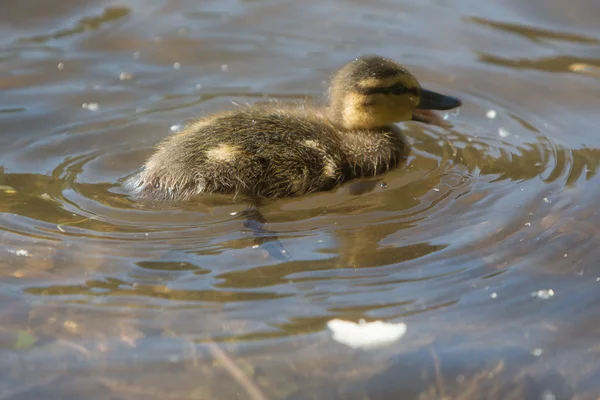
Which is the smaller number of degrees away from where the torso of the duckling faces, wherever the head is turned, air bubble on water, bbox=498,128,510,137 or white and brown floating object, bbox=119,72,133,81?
the air bubble on water

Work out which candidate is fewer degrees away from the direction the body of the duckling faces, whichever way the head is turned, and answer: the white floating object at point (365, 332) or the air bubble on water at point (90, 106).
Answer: the white floating object

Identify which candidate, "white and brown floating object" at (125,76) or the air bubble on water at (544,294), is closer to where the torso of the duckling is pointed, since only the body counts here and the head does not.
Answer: the air bubble on water

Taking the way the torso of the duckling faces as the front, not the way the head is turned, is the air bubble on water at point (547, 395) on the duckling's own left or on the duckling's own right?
on the duckling's own right

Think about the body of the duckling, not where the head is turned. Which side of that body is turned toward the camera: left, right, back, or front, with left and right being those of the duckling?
right

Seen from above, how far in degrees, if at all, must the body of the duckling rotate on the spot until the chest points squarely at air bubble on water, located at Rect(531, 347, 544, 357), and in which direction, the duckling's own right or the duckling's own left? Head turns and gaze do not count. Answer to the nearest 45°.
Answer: approximately 45° to the duckling's own right

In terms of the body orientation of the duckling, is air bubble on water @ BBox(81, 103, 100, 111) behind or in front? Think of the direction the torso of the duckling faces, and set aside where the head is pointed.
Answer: behind

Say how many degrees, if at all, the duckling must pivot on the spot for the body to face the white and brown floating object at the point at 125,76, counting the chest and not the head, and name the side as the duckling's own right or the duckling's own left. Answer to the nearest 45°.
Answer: approximately 135° to the duckling's own left

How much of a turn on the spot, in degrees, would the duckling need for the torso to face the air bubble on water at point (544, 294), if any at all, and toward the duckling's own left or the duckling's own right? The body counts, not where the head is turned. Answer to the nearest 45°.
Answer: approximately 45° to the duckling's own right

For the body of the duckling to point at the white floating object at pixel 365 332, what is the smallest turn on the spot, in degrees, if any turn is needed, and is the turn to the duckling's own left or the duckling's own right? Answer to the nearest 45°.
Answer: approximately 90° to the duckling's own right
